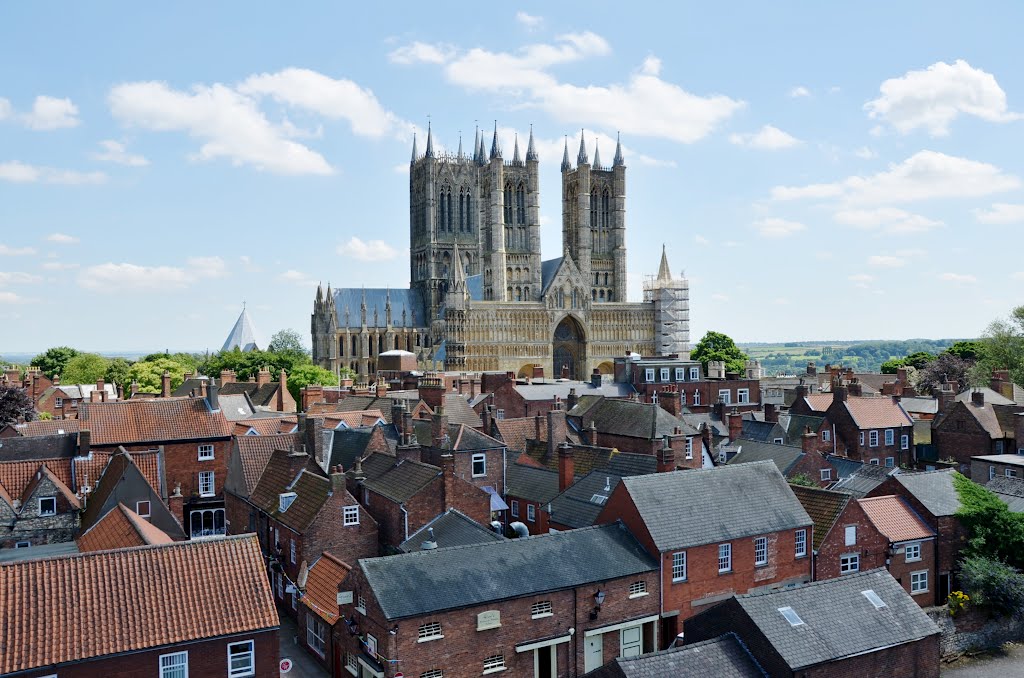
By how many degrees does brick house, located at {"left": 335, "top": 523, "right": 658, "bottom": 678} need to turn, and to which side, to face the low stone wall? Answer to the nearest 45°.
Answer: approximately 45° to its left

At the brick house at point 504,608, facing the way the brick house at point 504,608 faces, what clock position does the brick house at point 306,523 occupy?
the brick house at point 306,523 is roughly at 6 o'clock from the brick house at point 504,608.

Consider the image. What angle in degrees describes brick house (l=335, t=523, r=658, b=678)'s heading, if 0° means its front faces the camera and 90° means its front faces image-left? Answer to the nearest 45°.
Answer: approximately 315°

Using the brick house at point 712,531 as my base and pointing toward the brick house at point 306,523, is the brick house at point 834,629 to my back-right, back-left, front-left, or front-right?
back-left

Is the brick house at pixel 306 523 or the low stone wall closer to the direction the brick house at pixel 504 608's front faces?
the low stone wall

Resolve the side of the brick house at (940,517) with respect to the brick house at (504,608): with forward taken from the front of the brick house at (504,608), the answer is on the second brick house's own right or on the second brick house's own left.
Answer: on the second brick house's own left

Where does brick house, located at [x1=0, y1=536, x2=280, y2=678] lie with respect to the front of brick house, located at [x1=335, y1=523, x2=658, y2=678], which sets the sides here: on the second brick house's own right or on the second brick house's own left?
on the second brick house's own right

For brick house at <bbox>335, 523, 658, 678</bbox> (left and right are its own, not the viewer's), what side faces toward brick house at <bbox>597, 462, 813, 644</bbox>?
left
